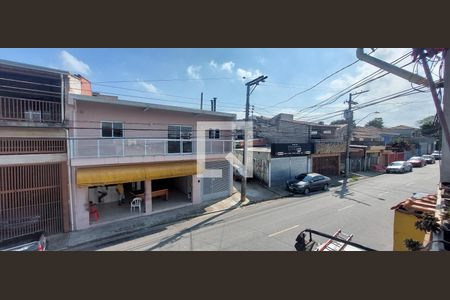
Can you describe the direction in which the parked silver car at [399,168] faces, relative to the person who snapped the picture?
facing the viewer and to the left of the viewer

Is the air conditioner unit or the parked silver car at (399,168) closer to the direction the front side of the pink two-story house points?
the parked silver car

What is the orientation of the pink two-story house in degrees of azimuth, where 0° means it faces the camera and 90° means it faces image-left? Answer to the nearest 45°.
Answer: approximately 315°

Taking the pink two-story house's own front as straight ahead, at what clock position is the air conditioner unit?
The air conditioner unit is roughly at 4 o'clock from the pink two-story house.

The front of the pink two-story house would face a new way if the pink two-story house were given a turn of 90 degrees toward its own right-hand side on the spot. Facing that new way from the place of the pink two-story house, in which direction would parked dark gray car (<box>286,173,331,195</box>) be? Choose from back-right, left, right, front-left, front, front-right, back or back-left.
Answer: back-left

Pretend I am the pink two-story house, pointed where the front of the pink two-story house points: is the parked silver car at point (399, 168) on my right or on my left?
on my left
